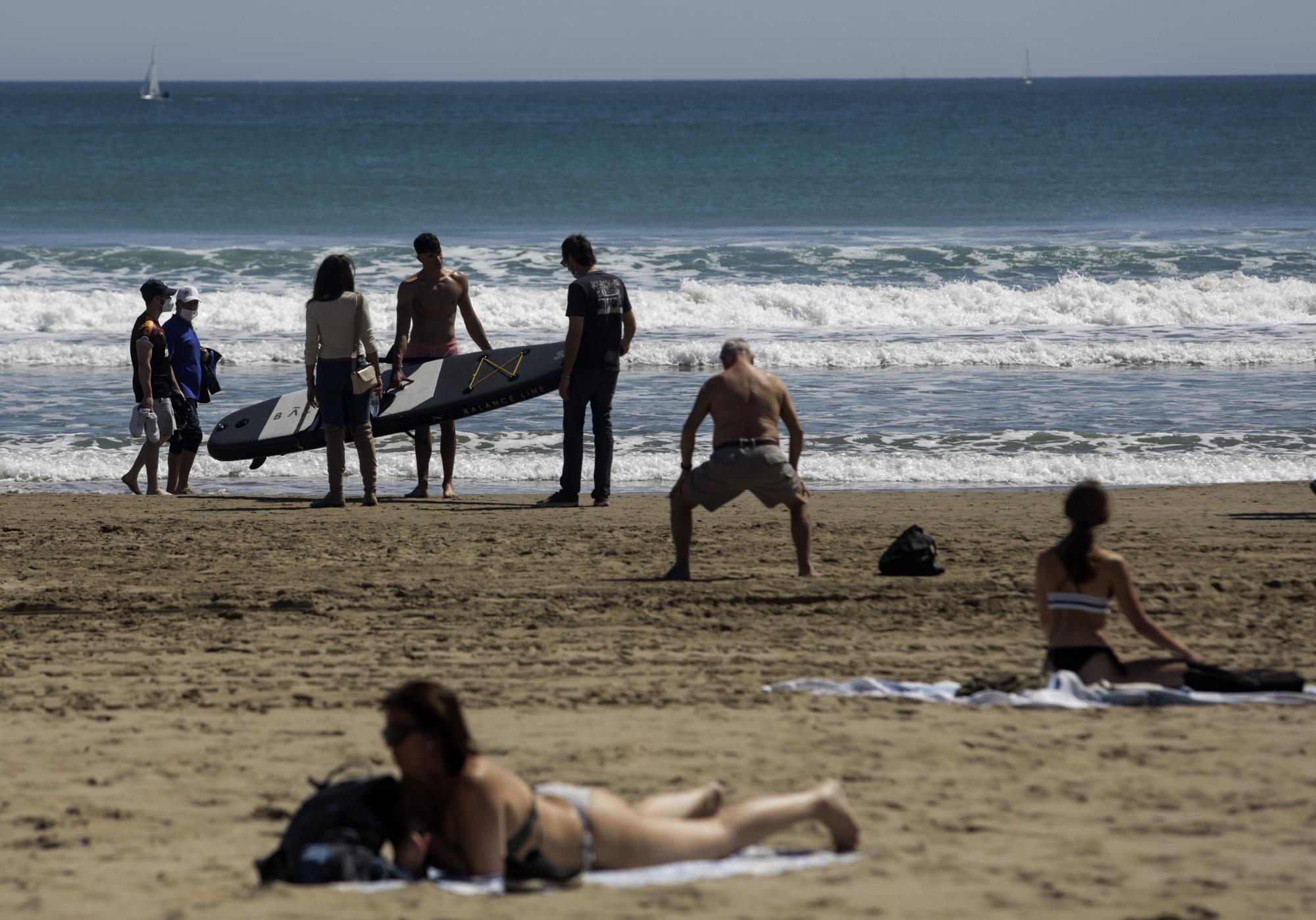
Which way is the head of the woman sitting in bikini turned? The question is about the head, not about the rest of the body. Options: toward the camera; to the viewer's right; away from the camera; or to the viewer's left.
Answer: away from the camera

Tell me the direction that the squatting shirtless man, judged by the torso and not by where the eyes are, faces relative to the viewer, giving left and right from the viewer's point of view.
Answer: facing away from the viewer

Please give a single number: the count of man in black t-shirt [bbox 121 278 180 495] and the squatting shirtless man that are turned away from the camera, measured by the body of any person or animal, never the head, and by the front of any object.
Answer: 1

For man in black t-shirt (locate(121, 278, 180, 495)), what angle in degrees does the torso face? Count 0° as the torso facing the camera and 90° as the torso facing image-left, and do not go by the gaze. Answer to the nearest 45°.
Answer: approximately 270°

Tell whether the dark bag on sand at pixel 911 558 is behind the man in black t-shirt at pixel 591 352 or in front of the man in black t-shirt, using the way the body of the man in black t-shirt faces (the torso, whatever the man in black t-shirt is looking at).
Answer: behind

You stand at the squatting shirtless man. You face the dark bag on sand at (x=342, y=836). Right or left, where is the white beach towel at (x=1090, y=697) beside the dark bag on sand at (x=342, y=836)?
left

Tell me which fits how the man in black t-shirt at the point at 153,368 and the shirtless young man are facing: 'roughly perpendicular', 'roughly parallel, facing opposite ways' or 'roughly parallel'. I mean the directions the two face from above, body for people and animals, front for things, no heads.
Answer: roughly perpendicular

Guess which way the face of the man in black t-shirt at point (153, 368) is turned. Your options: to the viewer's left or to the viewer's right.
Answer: to the viewer's right

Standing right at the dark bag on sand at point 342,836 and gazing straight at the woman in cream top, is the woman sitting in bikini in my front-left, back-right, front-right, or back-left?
front-right

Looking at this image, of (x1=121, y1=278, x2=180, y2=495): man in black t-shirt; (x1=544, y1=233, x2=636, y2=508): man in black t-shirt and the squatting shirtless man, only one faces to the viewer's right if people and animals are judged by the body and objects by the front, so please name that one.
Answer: (x1=121, y1=278, x2=180, y2=495): man in black t-shirt
